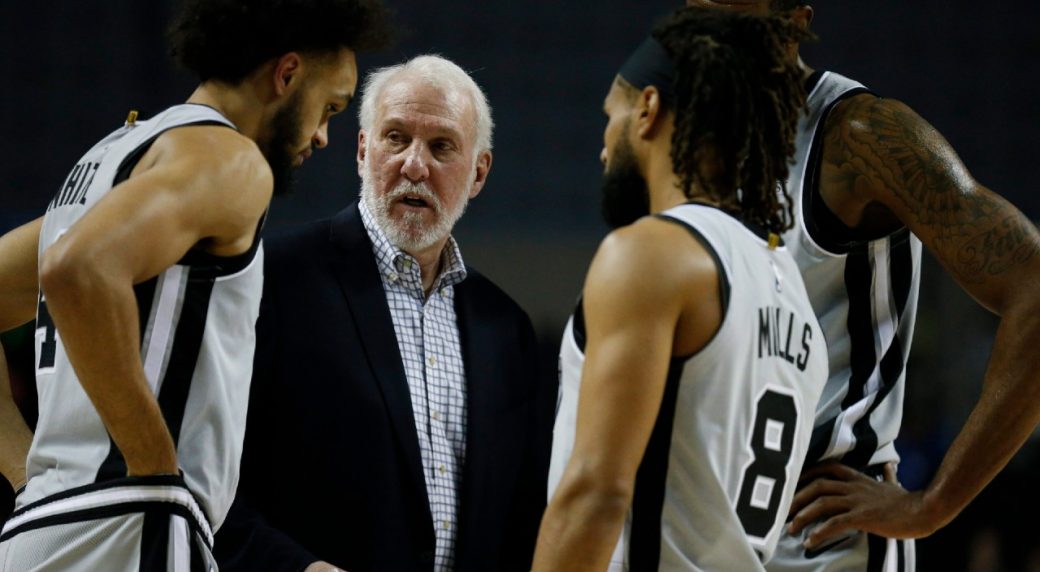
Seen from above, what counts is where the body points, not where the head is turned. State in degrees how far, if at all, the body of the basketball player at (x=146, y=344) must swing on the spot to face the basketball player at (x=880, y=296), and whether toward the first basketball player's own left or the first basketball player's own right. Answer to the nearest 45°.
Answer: approximately 45° to the first basketball player's own right

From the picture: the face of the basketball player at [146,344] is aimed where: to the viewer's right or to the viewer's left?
to the viewer's right

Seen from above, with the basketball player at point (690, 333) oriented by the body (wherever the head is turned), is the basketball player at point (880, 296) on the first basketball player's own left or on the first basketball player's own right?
on the first basketball player's own right

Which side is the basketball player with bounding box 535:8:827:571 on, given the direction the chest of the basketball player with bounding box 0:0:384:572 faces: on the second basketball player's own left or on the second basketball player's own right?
on the second basketball player's own right

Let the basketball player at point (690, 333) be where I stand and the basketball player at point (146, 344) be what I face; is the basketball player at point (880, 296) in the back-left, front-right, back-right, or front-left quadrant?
back-right

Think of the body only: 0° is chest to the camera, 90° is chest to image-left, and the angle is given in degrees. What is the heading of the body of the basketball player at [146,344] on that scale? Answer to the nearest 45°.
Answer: approximately 225°

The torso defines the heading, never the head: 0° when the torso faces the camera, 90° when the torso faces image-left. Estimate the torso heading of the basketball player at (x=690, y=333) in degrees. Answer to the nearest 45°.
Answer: approximately 135°
